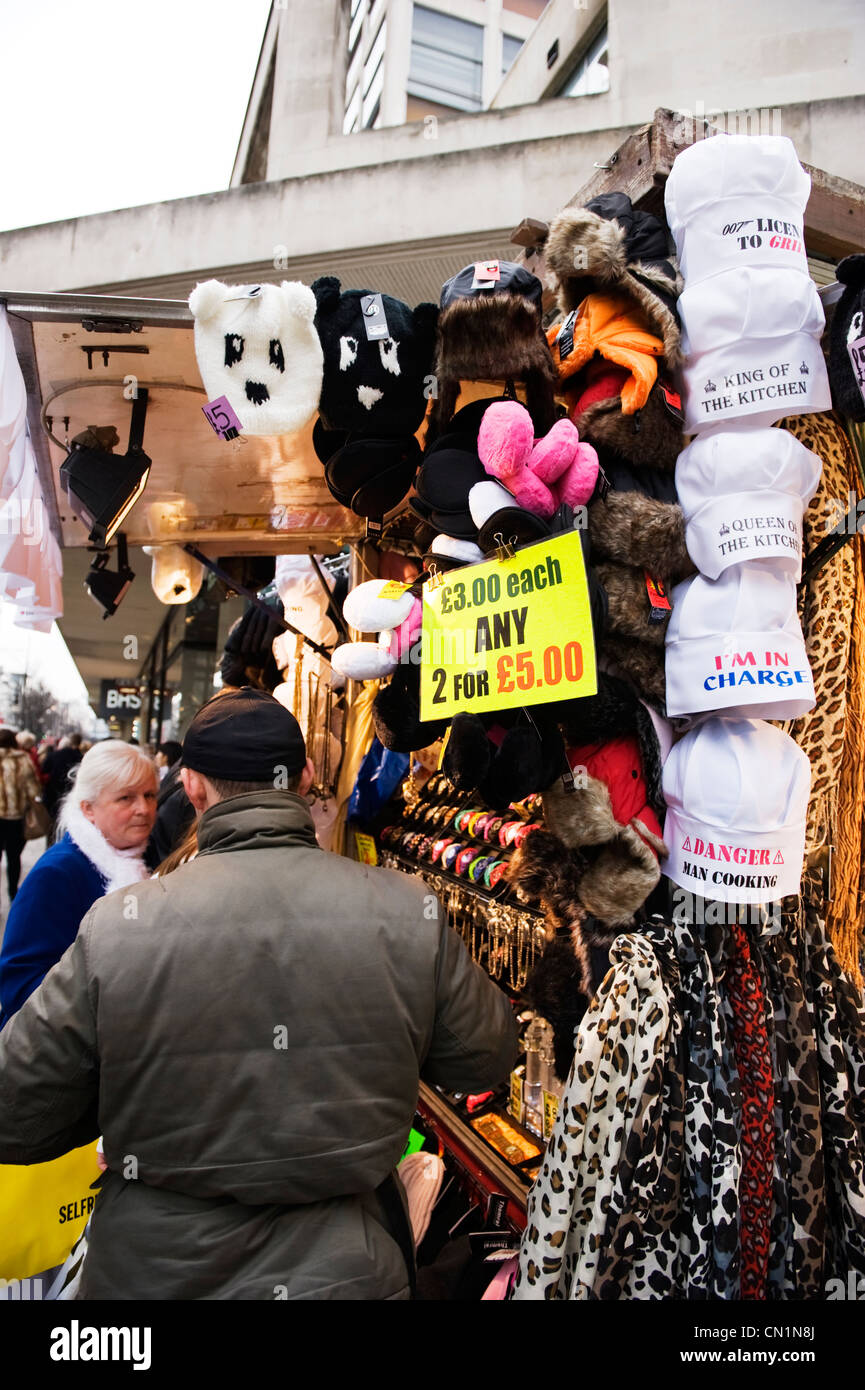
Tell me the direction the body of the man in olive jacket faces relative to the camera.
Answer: away from the camera

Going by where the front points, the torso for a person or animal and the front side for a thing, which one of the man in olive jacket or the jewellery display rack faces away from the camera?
the man in olive jacket

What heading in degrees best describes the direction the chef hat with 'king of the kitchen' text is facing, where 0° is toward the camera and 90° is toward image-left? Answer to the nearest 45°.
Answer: approximately 0°

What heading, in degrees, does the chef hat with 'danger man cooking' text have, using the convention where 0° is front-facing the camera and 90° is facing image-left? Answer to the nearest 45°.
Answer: approximately 0°

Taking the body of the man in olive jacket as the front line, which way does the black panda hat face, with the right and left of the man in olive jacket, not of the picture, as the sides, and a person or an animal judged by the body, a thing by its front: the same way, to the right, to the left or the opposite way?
the opposite way

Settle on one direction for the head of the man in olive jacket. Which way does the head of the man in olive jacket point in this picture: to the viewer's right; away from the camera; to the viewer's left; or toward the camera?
away from the camera
